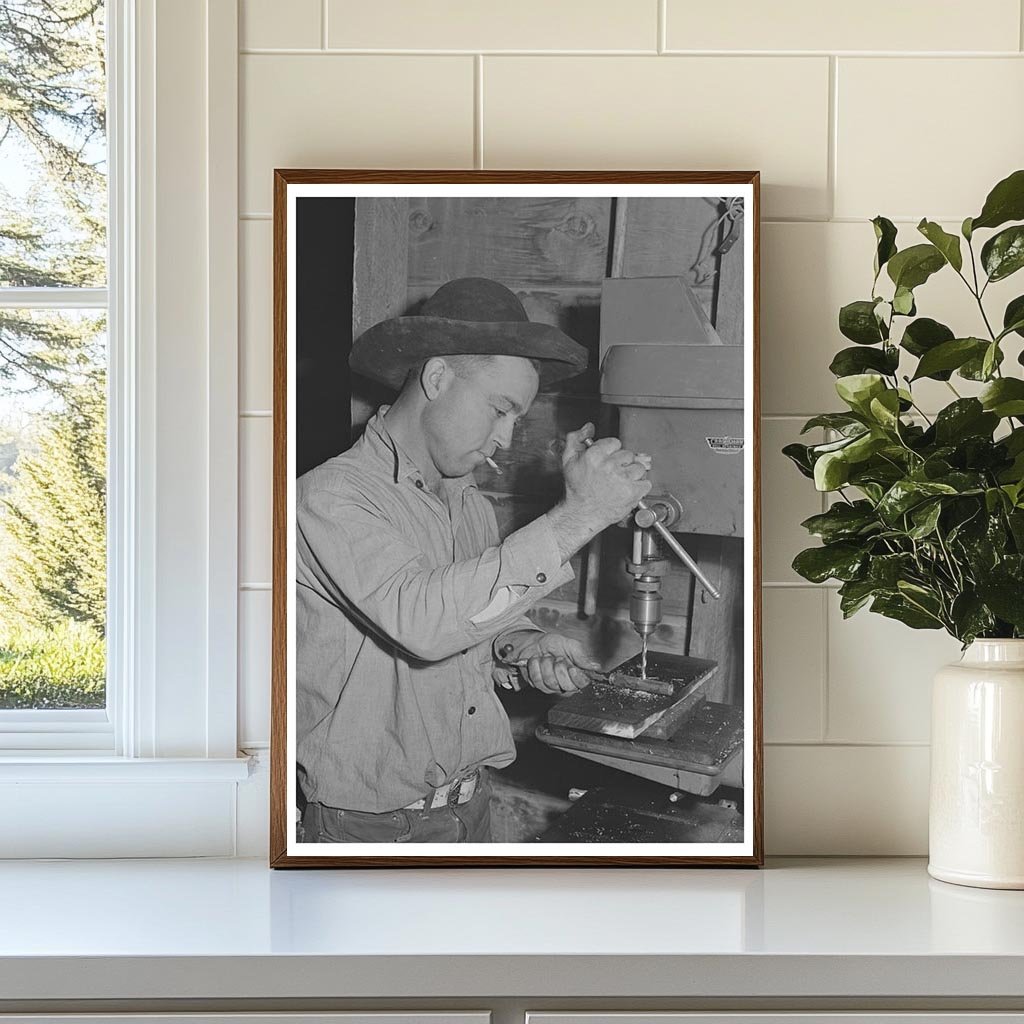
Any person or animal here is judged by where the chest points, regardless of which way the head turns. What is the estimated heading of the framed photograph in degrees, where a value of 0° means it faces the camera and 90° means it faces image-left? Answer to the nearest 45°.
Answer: approximately 0°
